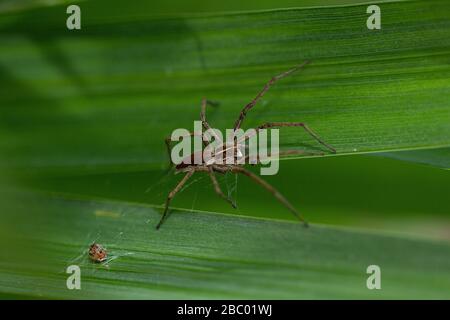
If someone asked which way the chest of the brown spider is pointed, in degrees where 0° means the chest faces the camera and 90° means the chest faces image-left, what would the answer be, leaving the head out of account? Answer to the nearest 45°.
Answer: approximately 270°
